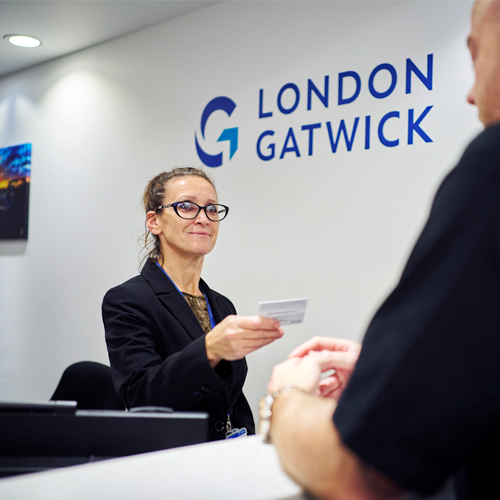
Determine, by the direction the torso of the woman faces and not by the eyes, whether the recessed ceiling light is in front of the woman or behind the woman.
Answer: behind

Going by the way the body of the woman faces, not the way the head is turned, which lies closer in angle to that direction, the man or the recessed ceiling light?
the man

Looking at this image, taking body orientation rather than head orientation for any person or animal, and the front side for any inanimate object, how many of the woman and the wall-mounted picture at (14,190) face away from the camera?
0

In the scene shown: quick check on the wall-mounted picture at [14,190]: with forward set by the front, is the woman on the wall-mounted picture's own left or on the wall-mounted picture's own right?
on the wall-mounted picture's own left

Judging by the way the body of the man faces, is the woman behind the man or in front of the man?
in front

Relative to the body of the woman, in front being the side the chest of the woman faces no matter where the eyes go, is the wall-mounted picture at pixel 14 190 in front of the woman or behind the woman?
behind

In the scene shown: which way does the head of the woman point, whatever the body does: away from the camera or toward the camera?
toward the camera

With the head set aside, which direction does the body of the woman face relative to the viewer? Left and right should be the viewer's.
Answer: facing the viewer and to the right of the viewer

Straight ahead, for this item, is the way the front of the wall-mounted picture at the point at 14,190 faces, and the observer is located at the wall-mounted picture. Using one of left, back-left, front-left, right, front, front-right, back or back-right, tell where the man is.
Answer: front-left

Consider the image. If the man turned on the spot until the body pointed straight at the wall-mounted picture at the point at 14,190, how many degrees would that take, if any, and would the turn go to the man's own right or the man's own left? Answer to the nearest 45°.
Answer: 0° — they already face it

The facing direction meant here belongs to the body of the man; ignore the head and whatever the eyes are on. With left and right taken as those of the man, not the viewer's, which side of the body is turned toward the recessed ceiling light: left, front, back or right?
front

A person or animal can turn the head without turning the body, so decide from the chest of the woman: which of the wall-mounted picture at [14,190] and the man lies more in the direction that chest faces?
the man

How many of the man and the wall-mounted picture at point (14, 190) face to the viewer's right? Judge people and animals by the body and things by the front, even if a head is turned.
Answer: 0

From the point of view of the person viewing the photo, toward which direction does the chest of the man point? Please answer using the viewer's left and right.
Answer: facing away from the viewer and to the left of the viewer
